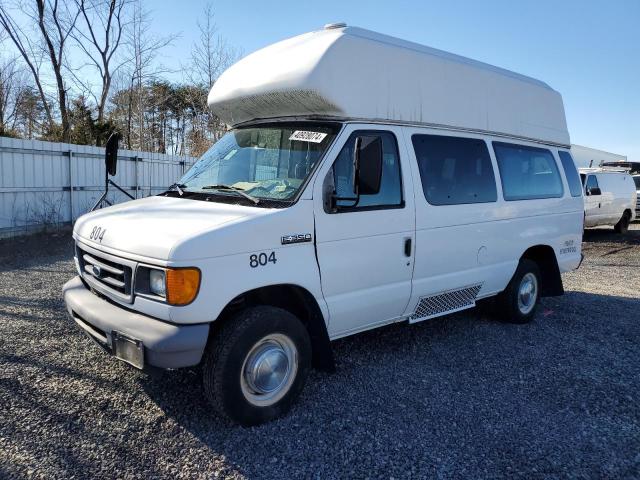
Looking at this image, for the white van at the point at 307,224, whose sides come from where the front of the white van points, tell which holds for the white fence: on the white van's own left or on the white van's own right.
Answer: on the white van's own right

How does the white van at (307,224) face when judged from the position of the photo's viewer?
facing the viewer and to the left of the viewer

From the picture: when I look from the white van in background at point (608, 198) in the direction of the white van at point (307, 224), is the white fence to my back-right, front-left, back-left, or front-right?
front-right

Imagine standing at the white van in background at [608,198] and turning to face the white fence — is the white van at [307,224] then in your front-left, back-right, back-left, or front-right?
front-left

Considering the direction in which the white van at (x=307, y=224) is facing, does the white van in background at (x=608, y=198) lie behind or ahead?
behind

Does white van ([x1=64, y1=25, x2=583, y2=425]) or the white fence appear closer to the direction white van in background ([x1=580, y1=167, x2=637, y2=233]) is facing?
the white fence

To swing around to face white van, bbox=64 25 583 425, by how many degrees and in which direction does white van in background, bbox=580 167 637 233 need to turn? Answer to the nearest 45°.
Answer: approximately 45° to its left

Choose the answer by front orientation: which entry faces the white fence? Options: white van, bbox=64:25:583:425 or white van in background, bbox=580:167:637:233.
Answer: the white van in background

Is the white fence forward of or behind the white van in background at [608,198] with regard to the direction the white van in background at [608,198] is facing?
forward
